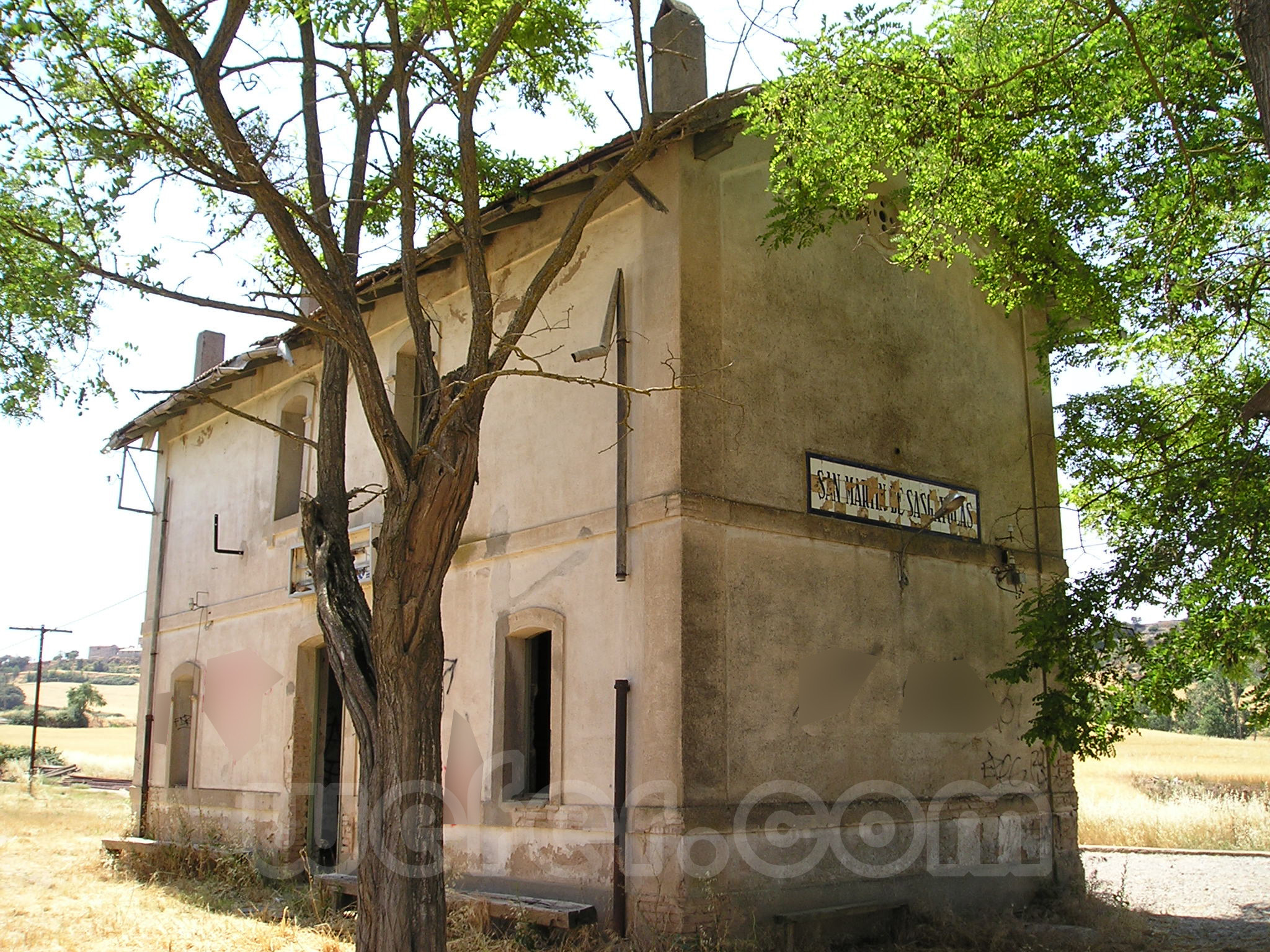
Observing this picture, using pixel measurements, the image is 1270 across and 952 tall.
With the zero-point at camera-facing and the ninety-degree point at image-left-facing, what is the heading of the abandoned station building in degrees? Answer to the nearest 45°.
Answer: approximately 45°

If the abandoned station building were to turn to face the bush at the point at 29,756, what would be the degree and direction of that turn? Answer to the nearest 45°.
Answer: approximately 90° to its right
